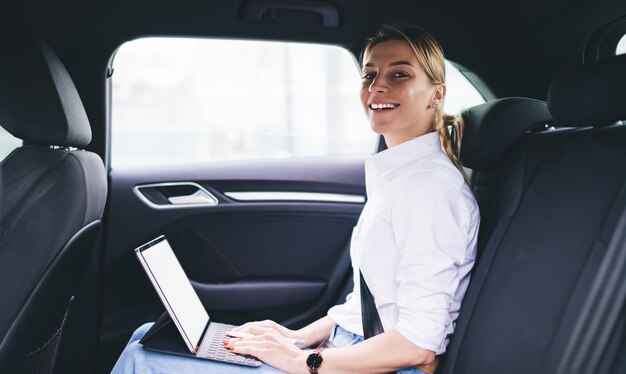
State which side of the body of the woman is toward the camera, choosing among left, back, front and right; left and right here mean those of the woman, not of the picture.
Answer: left
